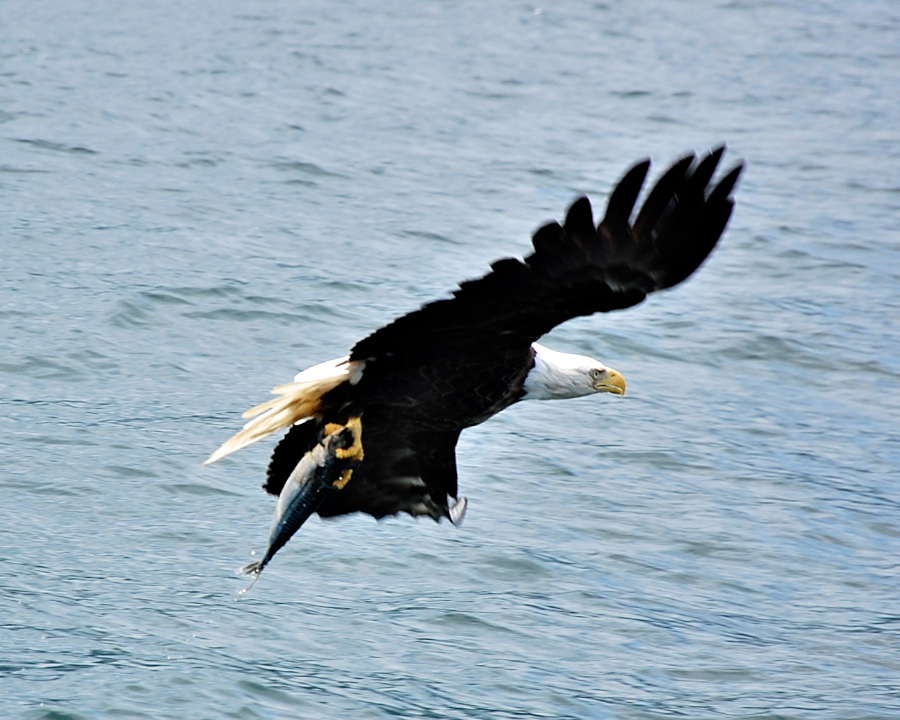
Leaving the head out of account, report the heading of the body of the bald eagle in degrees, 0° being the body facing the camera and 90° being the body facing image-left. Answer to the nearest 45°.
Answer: approximately 270°
